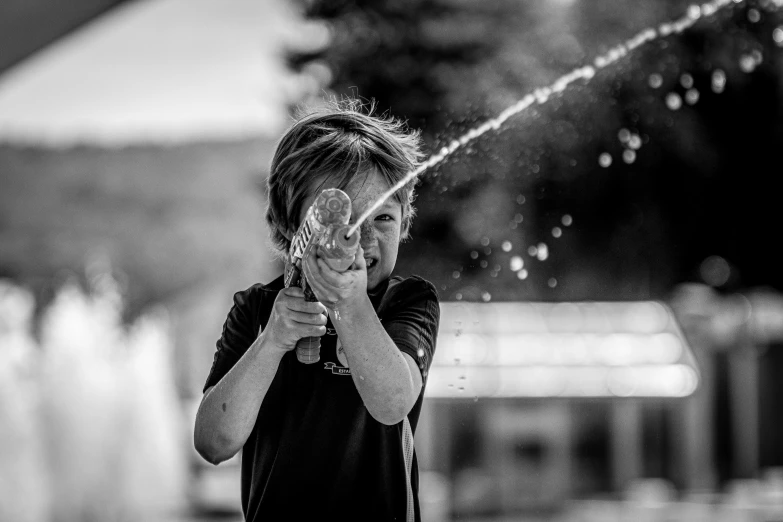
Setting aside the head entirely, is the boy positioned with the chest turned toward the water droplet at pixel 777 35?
no

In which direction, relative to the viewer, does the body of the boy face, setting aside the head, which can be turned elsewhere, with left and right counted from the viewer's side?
facing the viewer

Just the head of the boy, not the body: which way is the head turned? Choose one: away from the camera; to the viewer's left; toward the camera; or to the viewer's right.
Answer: toward the camera

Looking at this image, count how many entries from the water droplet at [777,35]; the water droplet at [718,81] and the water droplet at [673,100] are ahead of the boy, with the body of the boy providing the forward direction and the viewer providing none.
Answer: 0

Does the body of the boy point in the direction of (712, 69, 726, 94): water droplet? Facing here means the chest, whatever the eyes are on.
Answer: no
